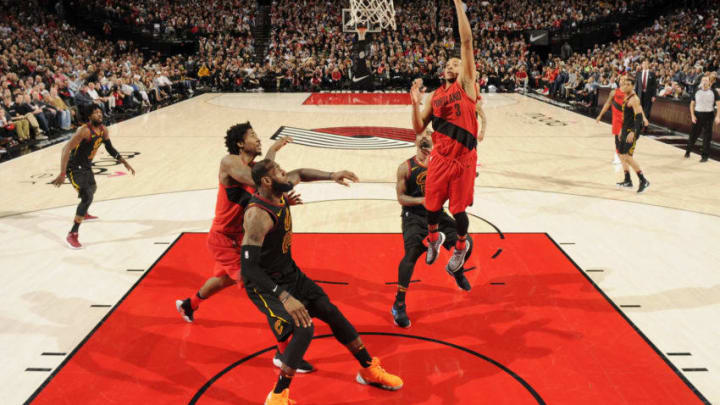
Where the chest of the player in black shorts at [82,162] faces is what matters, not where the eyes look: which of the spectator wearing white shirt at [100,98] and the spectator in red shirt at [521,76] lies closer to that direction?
the spectator in red shirt

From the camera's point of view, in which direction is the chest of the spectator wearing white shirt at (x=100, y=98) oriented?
to the viewer's right

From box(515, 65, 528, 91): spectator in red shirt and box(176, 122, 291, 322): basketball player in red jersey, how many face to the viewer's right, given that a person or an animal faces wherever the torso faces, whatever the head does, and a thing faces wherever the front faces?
1

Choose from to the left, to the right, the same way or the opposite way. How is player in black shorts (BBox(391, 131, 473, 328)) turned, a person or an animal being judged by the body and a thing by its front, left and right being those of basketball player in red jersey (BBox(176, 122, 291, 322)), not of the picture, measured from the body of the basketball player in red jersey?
to the right

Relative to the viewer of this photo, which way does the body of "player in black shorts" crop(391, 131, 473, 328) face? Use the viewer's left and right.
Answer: facing the viewer and to the right of the viewer

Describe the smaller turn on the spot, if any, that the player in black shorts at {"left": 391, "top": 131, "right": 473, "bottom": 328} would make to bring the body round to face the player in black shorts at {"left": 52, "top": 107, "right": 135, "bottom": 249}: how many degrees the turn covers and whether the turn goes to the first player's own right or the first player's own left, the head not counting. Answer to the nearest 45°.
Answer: approximately 135° to the first player's own right

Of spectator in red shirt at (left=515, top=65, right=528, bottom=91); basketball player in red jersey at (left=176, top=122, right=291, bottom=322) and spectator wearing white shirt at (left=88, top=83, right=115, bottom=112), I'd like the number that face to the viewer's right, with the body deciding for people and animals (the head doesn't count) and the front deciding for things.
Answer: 2

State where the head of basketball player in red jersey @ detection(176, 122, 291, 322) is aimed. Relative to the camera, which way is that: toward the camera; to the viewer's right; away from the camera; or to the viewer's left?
to the viewer's right

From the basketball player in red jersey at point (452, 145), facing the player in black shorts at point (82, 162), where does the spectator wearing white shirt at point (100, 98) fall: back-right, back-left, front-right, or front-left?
front-right

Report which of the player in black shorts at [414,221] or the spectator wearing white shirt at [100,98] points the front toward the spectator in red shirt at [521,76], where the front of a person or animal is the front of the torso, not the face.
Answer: the spectator wearing white shirt

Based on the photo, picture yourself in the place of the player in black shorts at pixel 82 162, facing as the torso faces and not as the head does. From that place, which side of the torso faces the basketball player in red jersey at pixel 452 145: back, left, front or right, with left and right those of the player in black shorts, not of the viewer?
front

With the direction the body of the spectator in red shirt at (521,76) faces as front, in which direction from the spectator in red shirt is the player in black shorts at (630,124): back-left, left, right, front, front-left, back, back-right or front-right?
front

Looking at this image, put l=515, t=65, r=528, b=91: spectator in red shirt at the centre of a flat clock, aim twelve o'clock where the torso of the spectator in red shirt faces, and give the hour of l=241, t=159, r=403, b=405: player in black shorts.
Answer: The player in black shorts is roughly at 12 o'clock from the spectator in red shirt.

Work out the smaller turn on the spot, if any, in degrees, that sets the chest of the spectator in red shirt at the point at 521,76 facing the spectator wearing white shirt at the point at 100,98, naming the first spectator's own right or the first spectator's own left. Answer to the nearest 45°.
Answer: approximately 45° to the first spectator's own right

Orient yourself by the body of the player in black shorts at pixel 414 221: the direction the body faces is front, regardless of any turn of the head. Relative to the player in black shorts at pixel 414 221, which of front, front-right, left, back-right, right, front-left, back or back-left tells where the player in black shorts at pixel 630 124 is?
left
